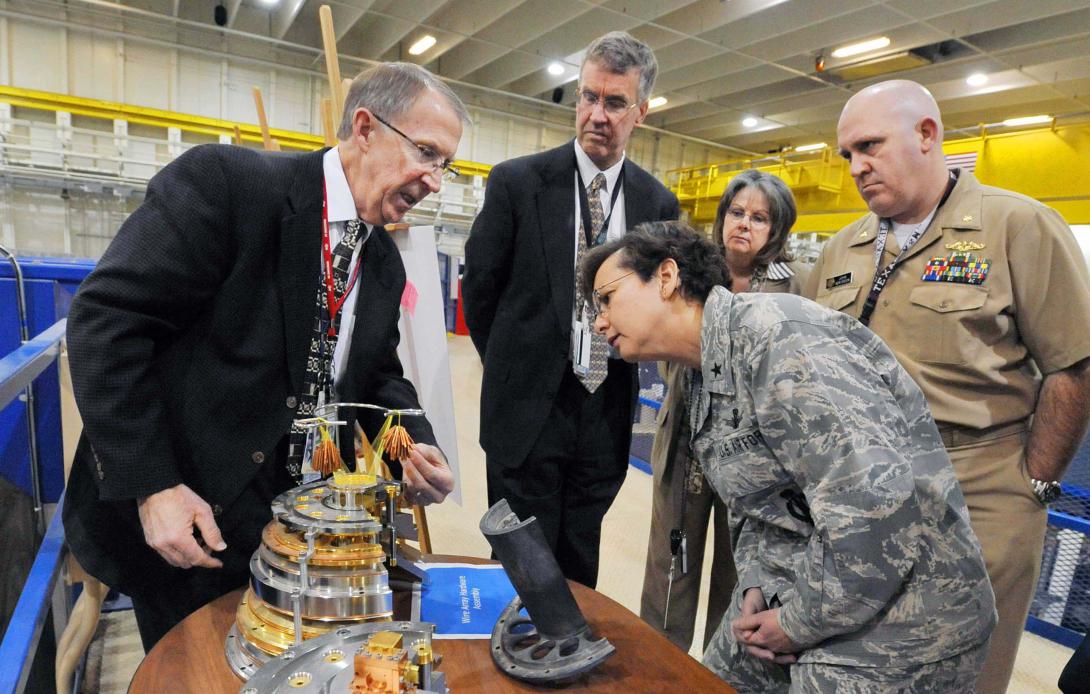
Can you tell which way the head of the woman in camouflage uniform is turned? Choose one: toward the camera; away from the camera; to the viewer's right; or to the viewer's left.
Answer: to the viewer's left

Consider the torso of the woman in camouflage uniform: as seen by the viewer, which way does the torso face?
to the viewer's left

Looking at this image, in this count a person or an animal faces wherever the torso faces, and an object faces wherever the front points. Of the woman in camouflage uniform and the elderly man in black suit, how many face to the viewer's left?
1

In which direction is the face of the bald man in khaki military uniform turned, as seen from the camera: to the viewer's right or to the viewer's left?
to the viewer's left

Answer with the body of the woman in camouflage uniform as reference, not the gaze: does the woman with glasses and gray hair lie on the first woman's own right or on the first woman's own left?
on the first woman's own right

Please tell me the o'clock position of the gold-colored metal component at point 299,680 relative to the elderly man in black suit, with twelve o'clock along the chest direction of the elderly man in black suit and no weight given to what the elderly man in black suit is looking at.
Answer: The gold-colored metal component is roughly at 1 o'clock from the elderly man in black suit.

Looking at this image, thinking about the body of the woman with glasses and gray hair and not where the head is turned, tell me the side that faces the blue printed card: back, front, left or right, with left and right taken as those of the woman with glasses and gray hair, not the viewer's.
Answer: front

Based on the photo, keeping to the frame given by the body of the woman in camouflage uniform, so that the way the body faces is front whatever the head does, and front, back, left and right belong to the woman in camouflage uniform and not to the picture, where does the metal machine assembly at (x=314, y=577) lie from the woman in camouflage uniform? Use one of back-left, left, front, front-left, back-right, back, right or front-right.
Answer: front-left

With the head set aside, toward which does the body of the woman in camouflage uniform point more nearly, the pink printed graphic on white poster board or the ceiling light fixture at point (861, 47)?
the pink printed graphic on white poster board

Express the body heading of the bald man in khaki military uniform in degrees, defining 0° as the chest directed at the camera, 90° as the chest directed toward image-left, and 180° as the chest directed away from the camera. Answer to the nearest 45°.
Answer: approximately 45°

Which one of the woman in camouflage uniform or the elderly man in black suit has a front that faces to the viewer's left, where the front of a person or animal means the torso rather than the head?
the woman in camouflage uniform

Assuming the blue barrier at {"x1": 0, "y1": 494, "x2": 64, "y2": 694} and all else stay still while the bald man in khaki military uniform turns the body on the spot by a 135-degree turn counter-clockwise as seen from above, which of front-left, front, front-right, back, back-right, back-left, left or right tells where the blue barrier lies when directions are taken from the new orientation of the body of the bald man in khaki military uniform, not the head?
back-right

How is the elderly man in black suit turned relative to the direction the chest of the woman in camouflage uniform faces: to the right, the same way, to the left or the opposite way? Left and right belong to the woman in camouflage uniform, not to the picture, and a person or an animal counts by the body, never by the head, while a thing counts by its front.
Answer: the opposite way

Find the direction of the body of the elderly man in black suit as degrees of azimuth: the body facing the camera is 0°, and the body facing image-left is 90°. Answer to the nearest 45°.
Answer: approximately 315°

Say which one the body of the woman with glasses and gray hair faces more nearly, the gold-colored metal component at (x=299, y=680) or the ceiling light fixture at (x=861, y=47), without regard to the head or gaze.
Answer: the gold-colored metal component

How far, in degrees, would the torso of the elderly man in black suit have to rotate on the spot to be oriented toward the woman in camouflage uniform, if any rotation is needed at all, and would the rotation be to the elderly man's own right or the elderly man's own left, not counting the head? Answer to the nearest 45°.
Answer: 0° — they already face them
